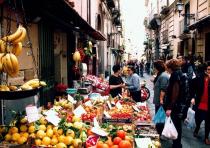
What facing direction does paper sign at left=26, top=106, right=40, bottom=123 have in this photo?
toward the camera

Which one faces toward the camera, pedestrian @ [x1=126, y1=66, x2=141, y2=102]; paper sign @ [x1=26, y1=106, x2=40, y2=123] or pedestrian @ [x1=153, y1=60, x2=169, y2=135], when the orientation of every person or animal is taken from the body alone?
the paper sign

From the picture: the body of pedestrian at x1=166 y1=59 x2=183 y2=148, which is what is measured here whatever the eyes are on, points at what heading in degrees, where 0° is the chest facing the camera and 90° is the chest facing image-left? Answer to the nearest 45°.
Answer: approximately 90°

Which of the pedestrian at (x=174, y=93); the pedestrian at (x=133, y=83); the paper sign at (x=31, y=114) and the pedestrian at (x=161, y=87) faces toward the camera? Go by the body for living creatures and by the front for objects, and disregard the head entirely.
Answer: the paper sign

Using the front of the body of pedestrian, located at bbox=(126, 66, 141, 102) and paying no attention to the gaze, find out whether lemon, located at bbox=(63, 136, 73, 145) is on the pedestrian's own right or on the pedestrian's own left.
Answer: on the pedestrian's own left

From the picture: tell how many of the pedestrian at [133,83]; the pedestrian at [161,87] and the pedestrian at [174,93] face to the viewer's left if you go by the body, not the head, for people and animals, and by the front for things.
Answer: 3

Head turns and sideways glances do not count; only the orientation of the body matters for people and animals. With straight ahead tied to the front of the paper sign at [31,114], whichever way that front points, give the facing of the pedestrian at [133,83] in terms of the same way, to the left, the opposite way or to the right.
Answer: to the right
